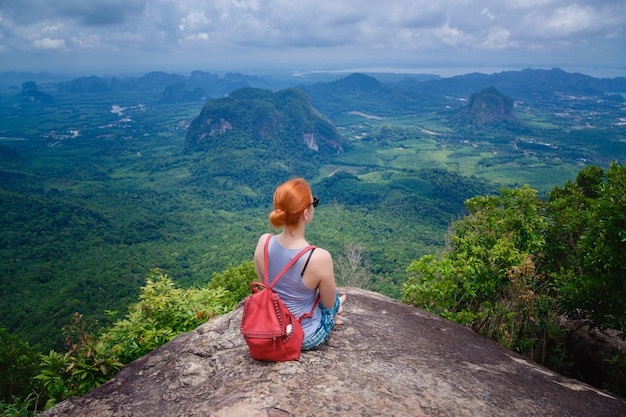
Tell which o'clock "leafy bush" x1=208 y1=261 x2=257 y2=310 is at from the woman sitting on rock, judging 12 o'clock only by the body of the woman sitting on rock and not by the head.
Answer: The leafy bush is roughly at 10 o'clock from the woman sitting on rock.

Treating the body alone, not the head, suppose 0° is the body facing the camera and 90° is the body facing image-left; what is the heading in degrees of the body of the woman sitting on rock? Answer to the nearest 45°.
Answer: approximately 225°

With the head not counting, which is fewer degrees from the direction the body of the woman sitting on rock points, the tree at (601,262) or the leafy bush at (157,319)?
the tree

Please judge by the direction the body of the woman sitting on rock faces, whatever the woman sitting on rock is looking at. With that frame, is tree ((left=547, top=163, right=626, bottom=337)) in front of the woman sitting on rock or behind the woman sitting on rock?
in front

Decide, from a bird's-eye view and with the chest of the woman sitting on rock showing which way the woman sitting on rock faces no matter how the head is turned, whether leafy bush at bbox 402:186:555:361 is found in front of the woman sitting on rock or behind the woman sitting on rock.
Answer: in front

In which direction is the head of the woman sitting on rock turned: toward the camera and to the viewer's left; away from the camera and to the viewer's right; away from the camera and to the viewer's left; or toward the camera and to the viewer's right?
away from the camera and to the viewer's right

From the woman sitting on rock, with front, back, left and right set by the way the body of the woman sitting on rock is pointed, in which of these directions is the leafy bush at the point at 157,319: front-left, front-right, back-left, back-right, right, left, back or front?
left

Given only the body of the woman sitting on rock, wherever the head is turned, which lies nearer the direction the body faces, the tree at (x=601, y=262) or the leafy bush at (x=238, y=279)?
the tree
